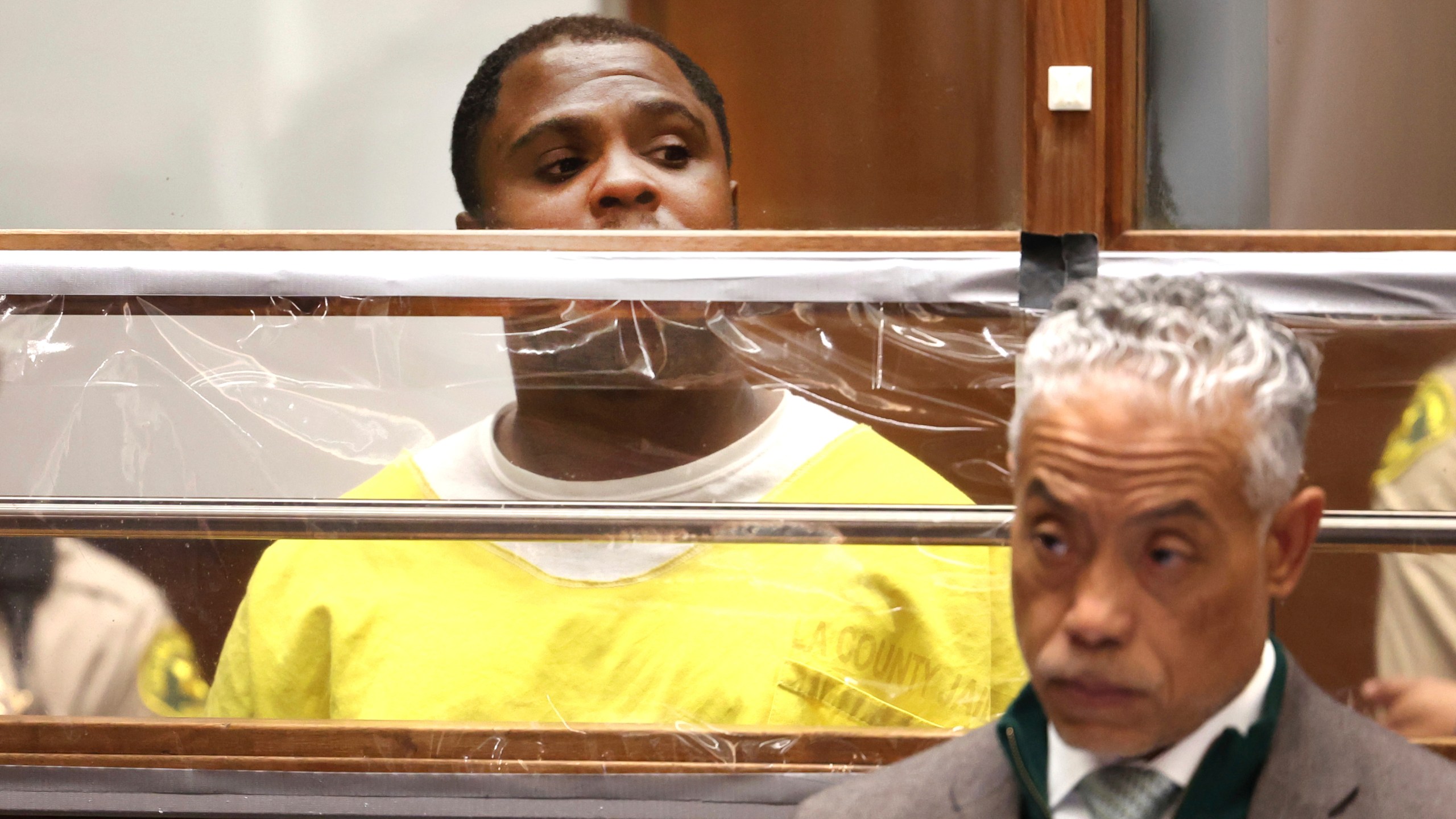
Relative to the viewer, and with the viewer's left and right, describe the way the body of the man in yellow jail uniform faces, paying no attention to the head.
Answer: facing the viewer

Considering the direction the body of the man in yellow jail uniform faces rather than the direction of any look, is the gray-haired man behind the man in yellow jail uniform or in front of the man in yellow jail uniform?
in front

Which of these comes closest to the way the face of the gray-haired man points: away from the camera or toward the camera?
toward the camera
